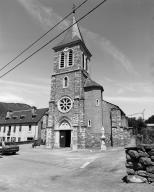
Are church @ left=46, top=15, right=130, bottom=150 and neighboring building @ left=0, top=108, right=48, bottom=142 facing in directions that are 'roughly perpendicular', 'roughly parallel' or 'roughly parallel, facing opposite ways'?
roughly parallel

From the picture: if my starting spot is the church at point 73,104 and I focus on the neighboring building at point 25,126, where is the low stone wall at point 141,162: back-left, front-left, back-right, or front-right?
back-left

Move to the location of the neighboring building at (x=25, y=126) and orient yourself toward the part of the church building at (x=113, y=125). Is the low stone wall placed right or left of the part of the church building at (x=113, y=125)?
right

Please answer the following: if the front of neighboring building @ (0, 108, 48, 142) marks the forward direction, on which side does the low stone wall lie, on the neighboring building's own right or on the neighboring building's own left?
on the neighboring building's own left

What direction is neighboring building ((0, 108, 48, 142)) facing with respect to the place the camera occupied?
facing the viewer and to the left of the viewer

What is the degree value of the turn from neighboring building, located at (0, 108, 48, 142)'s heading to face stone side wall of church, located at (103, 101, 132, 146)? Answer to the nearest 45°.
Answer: approximately 90° to its left

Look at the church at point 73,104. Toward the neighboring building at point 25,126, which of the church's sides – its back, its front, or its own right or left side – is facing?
right

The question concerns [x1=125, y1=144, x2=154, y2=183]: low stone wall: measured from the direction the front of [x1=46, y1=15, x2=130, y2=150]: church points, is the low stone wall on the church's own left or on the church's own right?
on the church's own left

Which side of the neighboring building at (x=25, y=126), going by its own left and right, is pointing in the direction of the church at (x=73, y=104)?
left

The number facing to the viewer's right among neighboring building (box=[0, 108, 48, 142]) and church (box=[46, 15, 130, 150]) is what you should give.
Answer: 0
